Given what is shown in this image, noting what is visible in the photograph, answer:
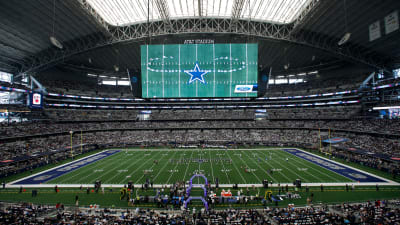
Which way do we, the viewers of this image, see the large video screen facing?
facing the viewer
